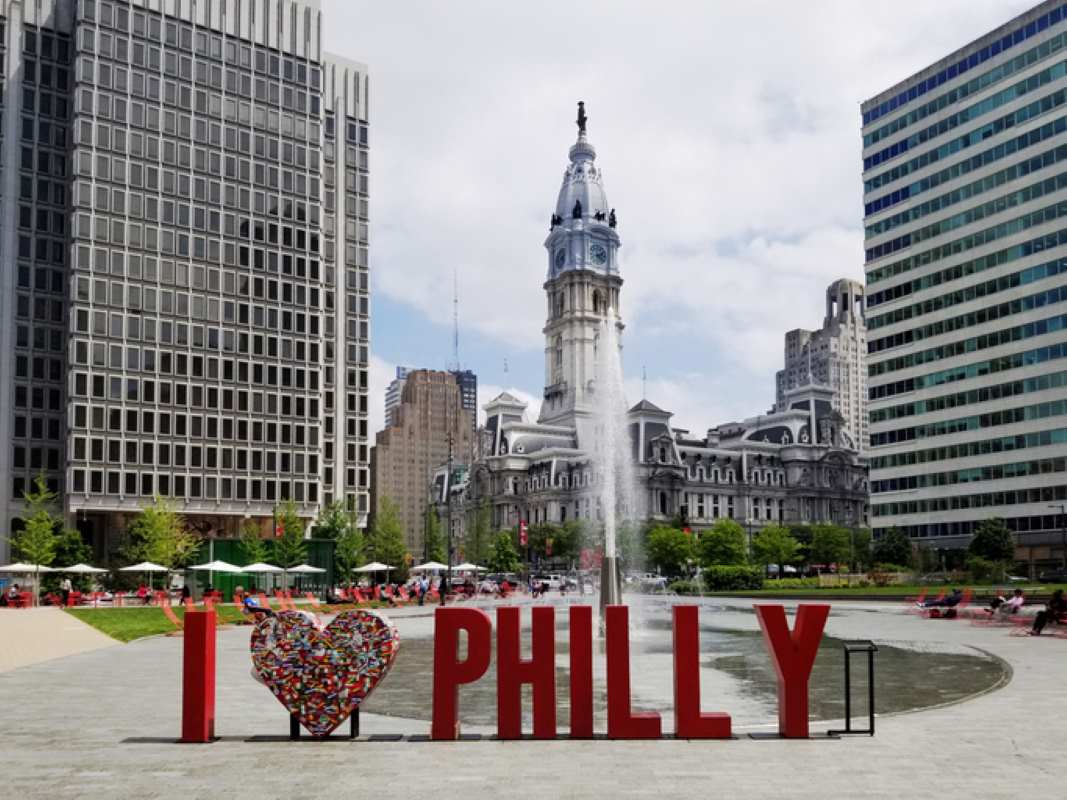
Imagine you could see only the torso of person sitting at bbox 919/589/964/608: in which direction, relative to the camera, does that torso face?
to the viewer's left

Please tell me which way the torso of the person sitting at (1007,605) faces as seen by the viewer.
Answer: to the viewer's left

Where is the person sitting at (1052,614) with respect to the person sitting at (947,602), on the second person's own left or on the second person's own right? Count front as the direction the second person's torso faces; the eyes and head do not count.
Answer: on the second person's own left

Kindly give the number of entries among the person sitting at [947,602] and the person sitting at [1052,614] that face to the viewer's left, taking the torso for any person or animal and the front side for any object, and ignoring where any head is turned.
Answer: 2

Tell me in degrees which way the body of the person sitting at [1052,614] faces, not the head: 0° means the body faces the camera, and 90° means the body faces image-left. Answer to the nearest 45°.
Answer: approximately 90°

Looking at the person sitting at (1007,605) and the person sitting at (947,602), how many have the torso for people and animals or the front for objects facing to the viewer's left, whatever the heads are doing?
2

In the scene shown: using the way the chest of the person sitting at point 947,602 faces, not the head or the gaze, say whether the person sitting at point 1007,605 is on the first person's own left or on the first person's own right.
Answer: on the first person's own left
